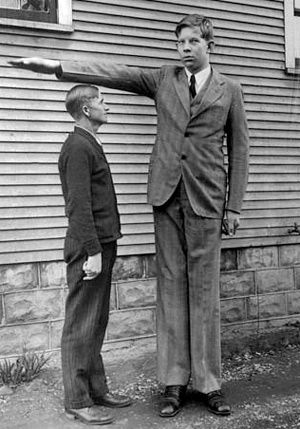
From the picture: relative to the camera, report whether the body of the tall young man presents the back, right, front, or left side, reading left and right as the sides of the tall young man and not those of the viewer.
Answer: front

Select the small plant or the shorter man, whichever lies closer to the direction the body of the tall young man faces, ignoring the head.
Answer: the shorter man

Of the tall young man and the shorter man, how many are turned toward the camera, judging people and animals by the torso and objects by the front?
1

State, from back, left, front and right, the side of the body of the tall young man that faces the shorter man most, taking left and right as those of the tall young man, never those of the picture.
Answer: right

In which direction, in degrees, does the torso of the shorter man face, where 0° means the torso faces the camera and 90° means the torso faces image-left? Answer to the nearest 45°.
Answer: approximately 270°

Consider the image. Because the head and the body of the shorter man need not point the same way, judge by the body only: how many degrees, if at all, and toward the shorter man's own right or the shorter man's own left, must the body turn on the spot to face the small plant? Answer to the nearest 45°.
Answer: approximately 135° to the shorter man's own left

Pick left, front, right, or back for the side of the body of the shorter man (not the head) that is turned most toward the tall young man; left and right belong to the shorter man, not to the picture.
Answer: front

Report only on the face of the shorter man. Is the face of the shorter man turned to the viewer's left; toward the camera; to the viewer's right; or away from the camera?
to the viewer's right

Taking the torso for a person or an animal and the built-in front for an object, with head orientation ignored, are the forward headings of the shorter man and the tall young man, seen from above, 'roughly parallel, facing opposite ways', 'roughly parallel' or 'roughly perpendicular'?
roughly perpendicular
